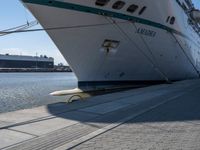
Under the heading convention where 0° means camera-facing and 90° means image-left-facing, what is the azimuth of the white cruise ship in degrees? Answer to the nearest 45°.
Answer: approximately 45°
